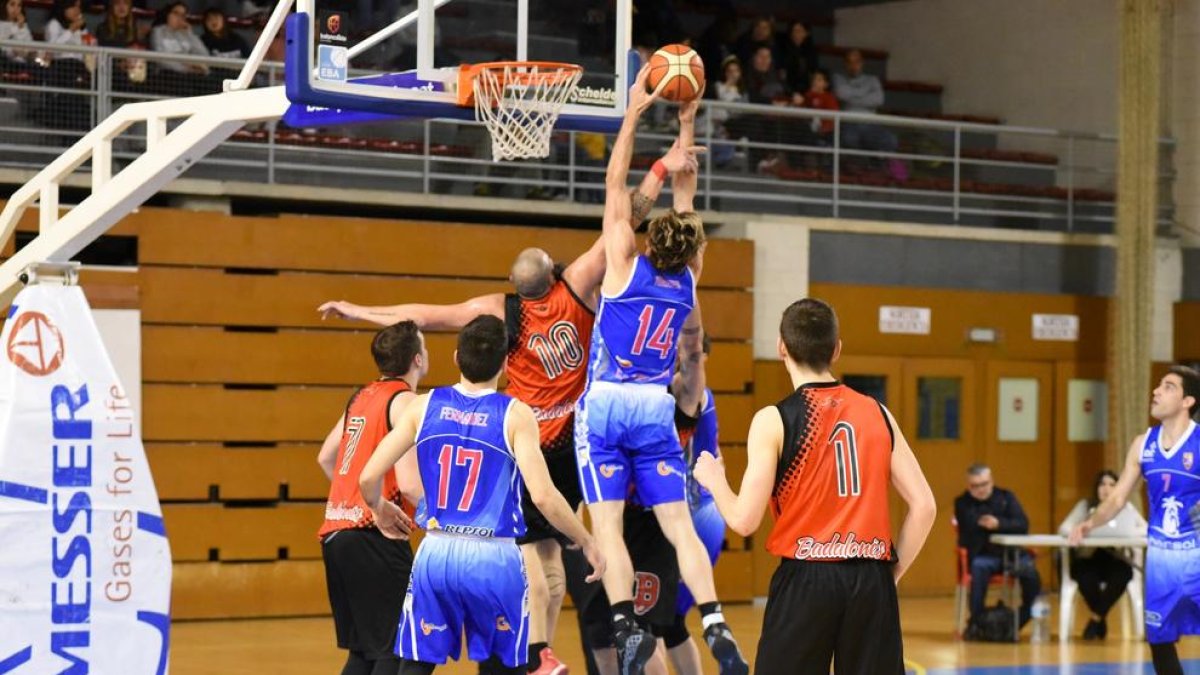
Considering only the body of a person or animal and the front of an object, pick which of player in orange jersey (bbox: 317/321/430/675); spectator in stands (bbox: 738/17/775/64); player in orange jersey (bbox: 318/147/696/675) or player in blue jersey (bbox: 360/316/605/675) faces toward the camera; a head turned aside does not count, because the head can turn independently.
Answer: the spectator in stands

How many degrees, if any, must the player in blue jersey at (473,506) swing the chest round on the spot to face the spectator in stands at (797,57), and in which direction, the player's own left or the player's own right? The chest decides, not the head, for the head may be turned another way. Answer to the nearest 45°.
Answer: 0° — they already face them

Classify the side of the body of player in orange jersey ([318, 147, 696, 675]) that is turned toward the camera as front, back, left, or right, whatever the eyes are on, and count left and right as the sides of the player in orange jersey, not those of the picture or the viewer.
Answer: back

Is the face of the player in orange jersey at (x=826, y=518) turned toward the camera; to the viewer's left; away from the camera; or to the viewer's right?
away from the camera

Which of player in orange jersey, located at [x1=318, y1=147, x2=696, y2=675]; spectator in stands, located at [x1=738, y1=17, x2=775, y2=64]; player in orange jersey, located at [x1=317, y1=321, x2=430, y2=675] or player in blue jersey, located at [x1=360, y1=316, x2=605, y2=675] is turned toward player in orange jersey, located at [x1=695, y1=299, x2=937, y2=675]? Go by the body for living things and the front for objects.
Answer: the spectator in stands

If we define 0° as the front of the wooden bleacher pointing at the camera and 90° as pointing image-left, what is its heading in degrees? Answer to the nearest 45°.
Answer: approximately 0°

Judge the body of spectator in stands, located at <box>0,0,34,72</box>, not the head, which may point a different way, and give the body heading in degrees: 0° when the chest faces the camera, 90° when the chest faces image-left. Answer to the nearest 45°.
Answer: approximately 0°

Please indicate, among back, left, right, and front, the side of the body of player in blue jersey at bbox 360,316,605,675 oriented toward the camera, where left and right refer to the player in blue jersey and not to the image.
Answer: back

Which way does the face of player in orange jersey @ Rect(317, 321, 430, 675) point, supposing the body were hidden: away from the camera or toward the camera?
away from the camera

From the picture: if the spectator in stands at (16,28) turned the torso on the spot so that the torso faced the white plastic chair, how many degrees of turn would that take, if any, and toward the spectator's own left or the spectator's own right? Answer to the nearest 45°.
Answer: approximately 90° to the spectator's own left
